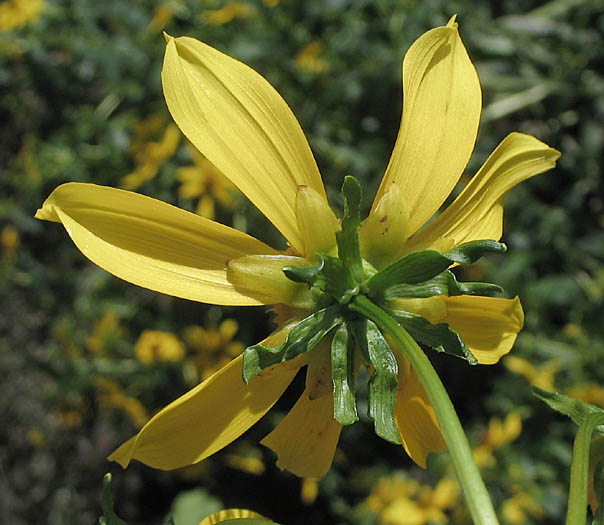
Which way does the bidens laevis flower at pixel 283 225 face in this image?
away from the camera

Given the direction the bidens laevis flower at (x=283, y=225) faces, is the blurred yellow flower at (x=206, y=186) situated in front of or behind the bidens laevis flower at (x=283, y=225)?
in front

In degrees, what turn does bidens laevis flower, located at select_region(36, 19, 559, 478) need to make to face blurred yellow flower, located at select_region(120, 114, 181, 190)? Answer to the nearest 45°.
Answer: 0° — it already faces it

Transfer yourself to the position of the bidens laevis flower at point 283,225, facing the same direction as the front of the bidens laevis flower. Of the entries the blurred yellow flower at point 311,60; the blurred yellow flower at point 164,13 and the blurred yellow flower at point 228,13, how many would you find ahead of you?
3

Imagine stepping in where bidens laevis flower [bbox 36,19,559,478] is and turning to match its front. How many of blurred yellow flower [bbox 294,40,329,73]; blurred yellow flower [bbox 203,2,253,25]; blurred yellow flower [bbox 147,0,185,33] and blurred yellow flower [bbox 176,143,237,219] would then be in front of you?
4

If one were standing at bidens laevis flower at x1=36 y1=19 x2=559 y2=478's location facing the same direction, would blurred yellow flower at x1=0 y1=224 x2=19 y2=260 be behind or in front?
in front

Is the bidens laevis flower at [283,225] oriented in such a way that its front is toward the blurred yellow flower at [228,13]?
yes

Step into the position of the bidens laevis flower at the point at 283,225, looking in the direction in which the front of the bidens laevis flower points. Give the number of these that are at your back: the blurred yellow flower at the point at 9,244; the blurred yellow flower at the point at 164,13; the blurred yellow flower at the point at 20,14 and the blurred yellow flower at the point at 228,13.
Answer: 0

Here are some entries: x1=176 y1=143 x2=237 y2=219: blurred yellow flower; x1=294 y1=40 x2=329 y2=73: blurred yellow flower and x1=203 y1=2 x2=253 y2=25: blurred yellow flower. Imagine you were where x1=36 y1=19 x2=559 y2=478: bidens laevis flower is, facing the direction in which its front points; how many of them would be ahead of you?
3

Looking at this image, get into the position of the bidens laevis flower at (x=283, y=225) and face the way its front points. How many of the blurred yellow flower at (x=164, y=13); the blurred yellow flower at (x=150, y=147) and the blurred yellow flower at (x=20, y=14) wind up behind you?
0
